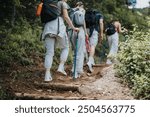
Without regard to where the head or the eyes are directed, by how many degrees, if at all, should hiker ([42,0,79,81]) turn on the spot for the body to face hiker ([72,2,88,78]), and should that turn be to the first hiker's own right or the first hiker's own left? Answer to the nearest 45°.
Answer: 0° — they already face them

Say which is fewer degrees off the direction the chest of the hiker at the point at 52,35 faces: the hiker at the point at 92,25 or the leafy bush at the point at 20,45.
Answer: the hiker

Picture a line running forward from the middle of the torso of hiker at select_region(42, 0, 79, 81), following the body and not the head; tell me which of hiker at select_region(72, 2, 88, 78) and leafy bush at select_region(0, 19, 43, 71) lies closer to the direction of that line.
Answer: the hiker

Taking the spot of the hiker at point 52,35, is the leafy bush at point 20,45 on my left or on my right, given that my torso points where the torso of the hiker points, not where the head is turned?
on my left

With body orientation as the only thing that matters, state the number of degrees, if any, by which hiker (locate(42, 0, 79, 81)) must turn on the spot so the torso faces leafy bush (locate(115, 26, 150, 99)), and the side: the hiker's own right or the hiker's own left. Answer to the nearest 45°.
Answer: approximately 45° to the hiker's own right

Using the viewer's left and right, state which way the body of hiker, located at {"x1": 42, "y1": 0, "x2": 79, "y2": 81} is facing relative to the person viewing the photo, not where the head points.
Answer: facing away from the viewer and to the right of the viewer

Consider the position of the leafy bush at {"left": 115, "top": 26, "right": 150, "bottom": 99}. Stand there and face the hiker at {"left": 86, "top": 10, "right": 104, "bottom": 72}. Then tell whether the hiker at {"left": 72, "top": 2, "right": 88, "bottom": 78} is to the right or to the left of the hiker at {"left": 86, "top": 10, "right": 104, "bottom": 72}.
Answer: left
